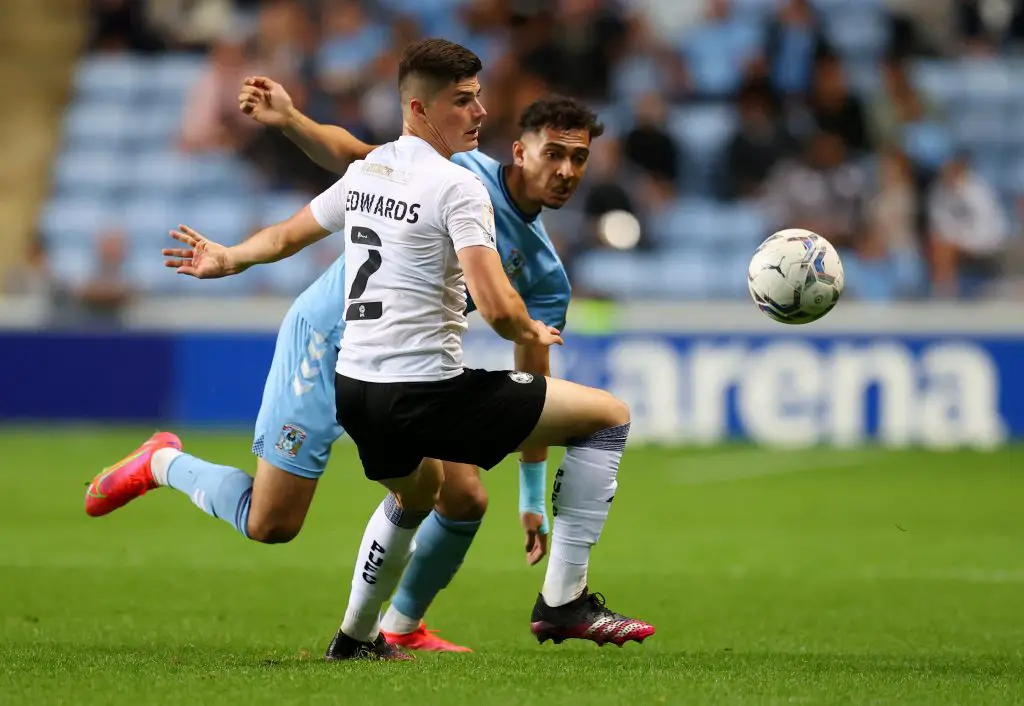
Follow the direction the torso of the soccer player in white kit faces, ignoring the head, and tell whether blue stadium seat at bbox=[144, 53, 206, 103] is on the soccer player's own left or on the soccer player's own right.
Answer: on the soccer player's own left

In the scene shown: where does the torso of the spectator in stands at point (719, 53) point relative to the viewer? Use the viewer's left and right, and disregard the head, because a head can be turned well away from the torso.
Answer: facing the viewer

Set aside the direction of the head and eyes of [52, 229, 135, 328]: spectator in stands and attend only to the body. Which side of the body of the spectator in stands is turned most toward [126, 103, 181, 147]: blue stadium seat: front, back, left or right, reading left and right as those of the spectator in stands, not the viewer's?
back

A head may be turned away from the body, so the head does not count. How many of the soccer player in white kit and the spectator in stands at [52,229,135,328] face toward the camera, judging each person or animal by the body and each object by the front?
1

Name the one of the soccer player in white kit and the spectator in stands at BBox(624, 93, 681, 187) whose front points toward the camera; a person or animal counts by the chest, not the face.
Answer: the spectator in stands

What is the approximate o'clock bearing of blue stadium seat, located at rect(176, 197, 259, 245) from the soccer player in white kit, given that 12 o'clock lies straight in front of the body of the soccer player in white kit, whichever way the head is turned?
The blue stadium seat is roughly at 10 o'clock from the soccer player in white kit.

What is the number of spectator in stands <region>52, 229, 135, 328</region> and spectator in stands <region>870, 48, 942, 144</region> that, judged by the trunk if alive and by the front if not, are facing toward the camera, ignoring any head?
2

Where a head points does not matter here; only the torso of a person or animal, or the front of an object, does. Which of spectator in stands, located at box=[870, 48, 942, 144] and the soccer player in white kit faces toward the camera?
the spectator in stands

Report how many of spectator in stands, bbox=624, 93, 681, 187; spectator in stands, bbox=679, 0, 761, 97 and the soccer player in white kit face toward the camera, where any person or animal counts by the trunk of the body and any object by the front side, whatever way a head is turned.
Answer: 2

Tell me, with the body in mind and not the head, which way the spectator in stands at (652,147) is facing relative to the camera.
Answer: toward the camera

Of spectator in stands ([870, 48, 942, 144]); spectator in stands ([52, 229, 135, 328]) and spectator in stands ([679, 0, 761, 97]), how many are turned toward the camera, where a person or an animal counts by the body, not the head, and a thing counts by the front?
3

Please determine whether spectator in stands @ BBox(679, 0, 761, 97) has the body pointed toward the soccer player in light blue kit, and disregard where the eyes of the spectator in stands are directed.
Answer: yes

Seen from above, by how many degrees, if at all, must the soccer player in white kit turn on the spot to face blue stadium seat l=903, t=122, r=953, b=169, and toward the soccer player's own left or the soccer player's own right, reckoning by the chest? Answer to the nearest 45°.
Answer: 0° — they already face it

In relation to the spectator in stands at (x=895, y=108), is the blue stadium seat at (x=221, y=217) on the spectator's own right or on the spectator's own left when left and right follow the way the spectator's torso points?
on the spectator's own right

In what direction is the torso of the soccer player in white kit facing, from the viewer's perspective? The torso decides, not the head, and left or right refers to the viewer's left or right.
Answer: facing away from the viewer and to the right of the viewer

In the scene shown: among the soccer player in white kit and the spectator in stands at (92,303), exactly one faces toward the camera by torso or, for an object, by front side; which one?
the spectator in stands

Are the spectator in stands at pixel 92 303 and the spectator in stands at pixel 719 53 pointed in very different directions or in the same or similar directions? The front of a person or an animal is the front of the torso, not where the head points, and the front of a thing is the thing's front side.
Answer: same or similar directions
